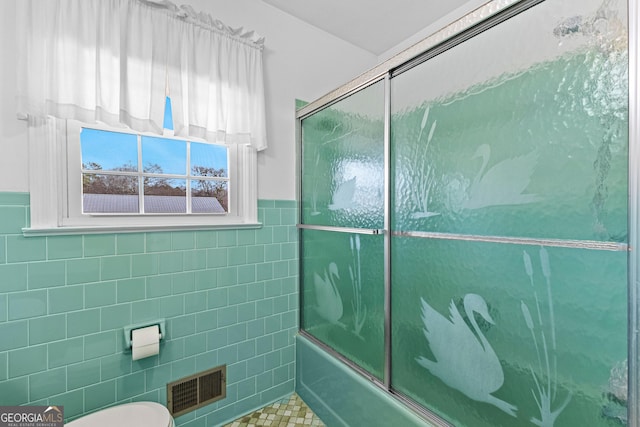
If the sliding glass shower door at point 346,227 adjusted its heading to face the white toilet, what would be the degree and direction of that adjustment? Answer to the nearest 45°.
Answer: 0° — it already faces it

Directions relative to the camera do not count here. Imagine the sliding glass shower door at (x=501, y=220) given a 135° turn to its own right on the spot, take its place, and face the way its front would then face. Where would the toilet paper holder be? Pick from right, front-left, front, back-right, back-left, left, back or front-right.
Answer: left

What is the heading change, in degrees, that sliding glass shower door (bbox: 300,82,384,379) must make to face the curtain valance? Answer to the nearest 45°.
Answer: approximately 45° to its right

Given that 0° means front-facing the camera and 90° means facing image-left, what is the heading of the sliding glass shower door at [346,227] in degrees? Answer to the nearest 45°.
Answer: approximately 45°

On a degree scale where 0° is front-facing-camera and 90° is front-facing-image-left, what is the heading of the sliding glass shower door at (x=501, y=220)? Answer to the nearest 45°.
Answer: approximately 45°

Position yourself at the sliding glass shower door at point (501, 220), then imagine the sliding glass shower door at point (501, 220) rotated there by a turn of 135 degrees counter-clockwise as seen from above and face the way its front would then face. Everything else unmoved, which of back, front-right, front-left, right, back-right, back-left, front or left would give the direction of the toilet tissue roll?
back
